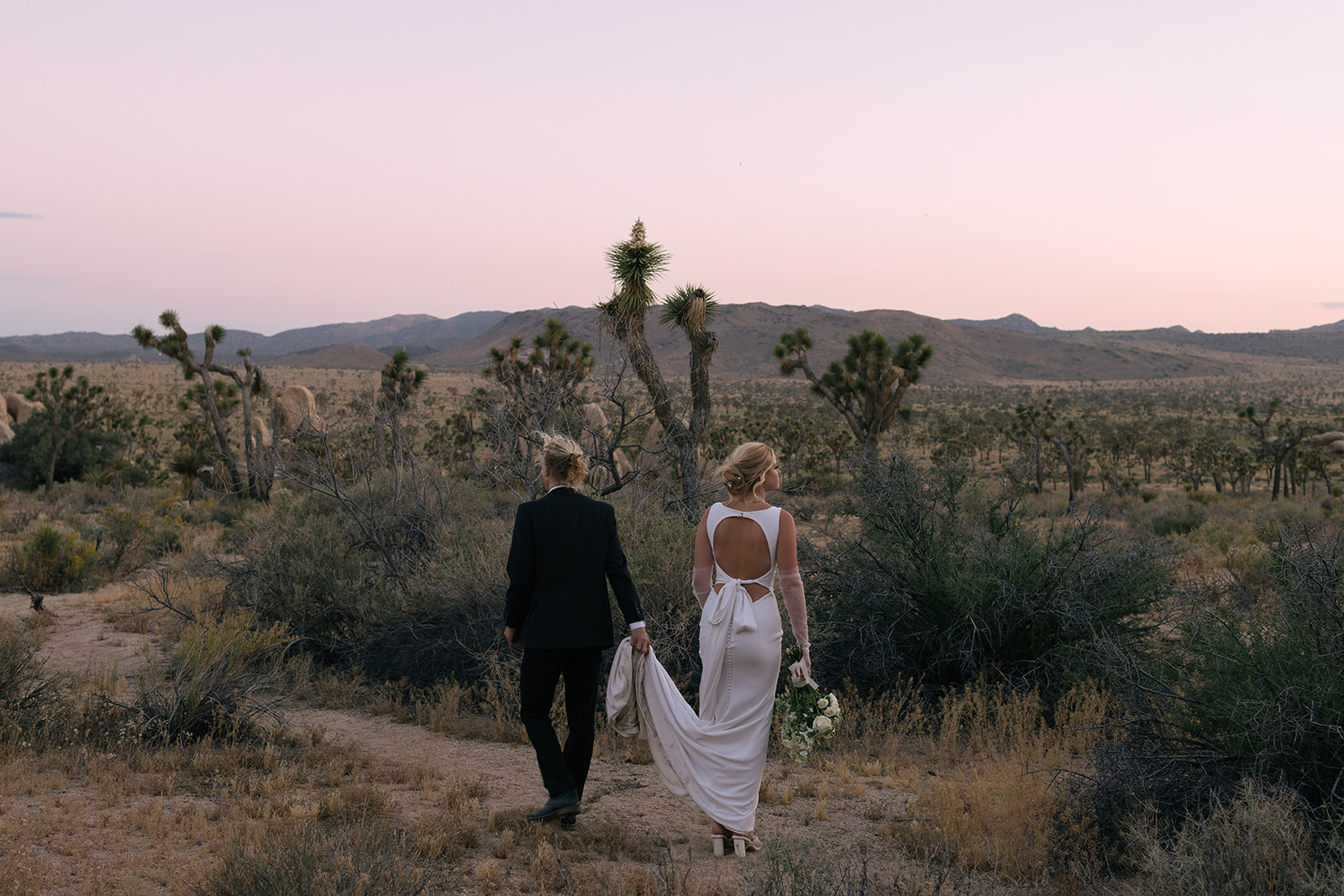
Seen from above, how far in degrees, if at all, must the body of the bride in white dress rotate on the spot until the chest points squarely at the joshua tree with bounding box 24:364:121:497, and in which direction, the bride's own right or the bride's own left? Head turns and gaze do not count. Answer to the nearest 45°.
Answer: approximately 45° to the bride's own left

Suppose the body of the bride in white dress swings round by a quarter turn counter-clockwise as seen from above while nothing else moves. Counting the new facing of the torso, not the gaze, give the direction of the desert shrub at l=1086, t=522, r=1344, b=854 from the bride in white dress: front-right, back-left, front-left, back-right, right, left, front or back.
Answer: back

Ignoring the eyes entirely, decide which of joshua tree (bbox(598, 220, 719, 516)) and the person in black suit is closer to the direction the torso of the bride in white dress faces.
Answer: the joshua tree

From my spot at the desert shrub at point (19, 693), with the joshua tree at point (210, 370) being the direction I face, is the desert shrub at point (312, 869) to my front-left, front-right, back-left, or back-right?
back-right

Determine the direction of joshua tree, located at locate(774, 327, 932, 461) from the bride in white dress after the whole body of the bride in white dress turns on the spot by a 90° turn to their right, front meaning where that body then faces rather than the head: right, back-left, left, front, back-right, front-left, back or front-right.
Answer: left

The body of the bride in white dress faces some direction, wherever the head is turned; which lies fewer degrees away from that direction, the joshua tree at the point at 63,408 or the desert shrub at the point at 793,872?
the joshua tree

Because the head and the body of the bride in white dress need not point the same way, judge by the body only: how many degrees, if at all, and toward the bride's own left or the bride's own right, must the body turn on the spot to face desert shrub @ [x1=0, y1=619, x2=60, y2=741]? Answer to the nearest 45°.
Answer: approximately 90° to the bride's own left

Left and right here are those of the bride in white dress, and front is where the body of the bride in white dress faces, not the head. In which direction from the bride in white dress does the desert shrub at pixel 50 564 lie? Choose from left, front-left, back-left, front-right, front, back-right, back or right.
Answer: front-left

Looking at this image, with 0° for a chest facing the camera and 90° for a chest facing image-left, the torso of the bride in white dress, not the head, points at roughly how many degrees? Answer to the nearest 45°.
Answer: approximately 180°

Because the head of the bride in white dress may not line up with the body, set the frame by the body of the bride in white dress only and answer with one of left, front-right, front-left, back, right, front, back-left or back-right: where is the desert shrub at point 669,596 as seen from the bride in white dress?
front

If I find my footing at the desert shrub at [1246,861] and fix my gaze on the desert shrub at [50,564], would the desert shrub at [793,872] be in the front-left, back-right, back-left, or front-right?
front-left

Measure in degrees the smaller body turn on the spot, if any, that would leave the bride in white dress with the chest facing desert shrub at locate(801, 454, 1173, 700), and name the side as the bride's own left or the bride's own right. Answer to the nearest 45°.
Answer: approximately 45° to the bride's own right

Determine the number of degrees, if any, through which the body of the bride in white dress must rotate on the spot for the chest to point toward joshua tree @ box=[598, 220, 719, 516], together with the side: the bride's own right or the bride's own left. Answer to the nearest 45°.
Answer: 0° — they already face it

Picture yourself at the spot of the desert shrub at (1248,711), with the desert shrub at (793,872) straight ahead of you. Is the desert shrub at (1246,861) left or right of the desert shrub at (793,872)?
left

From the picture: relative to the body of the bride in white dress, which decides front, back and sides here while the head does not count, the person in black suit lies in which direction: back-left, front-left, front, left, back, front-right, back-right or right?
left
